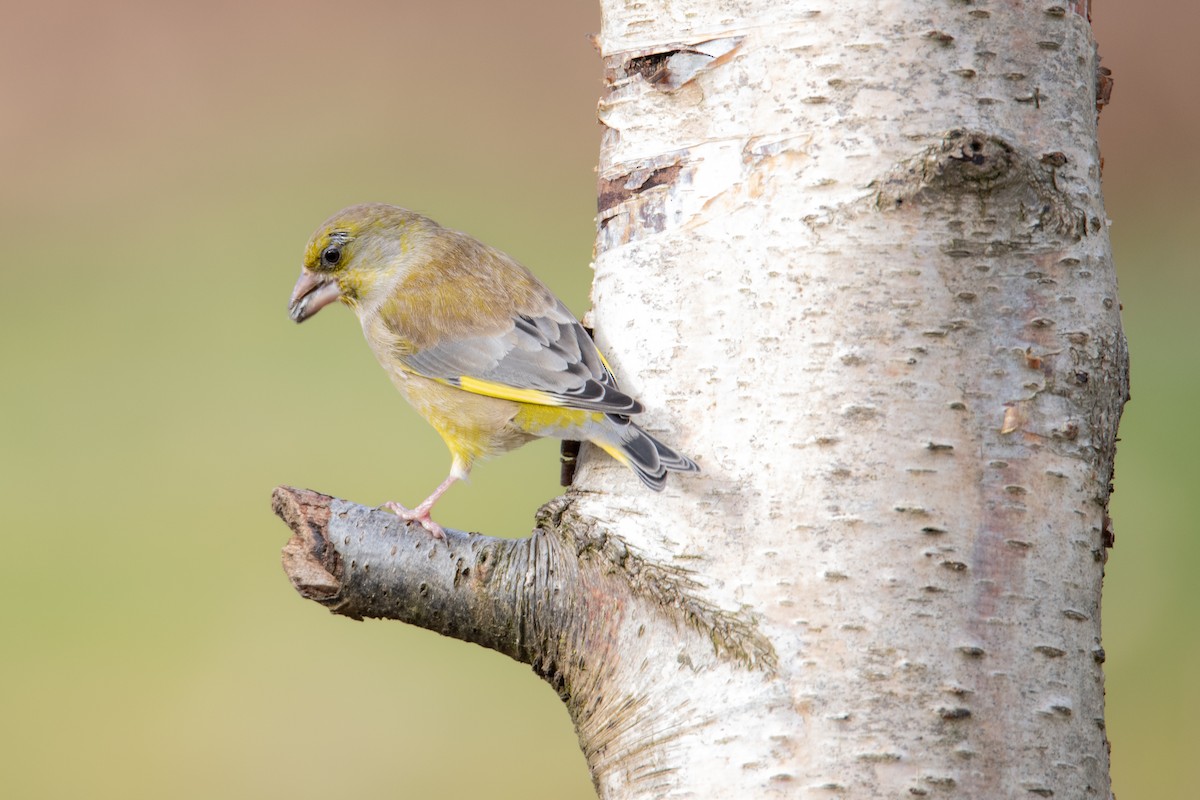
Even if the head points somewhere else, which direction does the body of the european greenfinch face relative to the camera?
to the viewer's left
